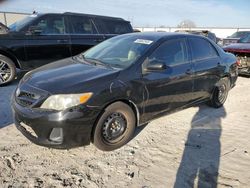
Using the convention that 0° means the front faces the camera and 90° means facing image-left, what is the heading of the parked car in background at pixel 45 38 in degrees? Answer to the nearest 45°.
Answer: approximately 90°

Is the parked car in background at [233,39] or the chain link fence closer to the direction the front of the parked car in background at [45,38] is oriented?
the chain link fence

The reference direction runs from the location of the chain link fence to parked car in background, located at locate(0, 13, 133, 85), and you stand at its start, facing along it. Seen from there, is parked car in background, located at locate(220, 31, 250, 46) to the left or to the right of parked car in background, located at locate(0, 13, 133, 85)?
left

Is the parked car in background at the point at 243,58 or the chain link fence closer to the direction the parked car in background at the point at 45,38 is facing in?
the chain link fence

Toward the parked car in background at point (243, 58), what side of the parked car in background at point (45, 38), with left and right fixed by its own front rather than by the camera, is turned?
back

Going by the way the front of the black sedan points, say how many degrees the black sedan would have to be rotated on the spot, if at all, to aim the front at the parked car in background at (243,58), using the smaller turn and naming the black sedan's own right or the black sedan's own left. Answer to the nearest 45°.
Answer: approximately 180°

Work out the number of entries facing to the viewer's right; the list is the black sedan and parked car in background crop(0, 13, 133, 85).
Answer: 0

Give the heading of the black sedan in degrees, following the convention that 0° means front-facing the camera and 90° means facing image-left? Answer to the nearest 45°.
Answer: approximately 45°
